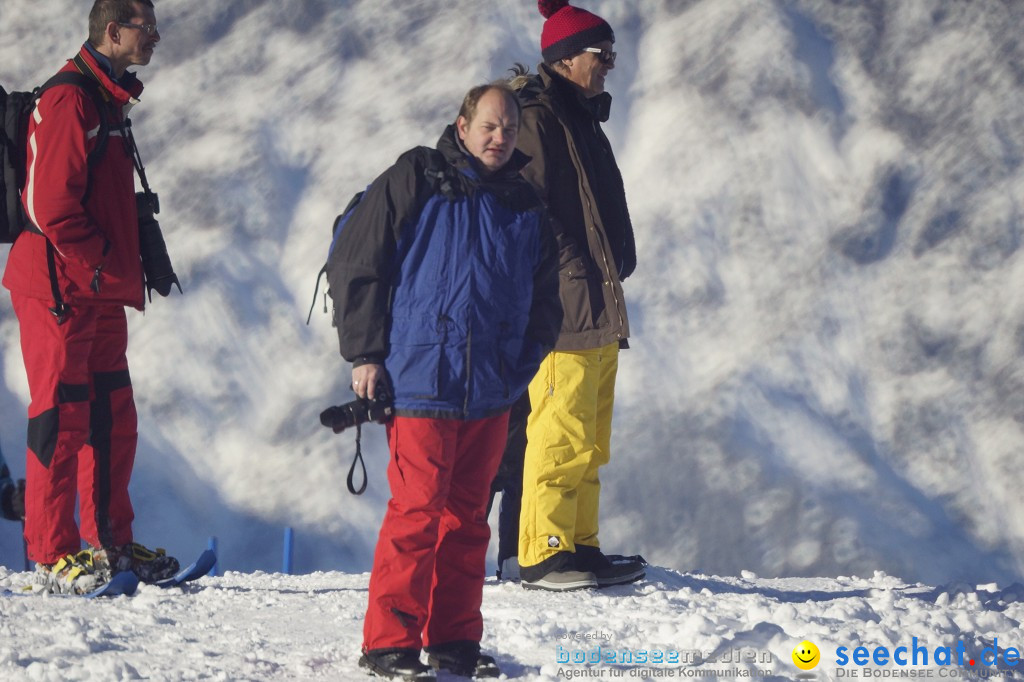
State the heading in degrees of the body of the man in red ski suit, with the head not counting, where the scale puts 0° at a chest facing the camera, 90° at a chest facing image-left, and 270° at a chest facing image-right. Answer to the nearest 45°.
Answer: approximately 270°

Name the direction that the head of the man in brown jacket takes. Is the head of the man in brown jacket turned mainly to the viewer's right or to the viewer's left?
to the viewer's right

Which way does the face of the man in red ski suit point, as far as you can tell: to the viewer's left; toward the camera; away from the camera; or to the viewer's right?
to the viewer's right

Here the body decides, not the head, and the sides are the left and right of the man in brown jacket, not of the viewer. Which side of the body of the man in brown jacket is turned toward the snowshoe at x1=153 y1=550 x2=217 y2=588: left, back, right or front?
back

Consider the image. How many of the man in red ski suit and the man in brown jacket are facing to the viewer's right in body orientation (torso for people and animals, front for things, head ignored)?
2

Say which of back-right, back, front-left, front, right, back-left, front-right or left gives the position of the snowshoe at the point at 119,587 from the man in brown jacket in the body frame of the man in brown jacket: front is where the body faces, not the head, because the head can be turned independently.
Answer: back

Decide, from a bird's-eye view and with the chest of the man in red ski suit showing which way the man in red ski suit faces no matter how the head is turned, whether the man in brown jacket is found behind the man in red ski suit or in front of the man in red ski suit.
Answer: in front

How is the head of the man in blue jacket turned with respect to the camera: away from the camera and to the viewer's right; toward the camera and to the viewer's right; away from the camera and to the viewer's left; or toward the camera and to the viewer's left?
toward the camera and to the viewer's right

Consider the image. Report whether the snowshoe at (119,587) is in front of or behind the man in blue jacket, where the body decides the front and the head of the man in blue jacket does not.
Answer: behind

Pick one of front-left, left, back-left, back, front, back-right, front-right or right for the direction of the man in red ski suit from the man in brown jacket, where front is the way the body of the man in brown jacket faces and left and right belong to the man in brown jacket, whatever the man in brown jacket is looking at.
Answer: back

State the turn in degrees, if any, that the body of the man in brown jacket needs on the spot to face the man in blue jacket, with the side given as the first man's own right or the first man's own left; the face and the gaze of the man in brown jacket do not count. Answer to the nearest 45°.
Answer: approximately 90° to the first man's own right

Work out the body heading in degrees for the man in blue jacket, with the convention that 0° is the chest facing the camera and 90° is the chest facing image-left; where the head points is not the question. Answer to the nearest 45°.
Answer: approximately 315°

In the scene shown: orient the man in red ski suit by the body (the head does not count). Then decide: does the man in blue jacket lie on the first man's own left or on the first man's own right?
on the first man's own right

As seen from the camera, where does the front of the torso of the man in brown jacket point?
to the viewer's right
